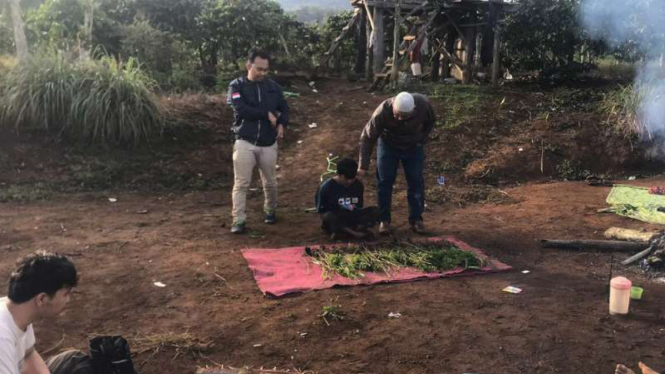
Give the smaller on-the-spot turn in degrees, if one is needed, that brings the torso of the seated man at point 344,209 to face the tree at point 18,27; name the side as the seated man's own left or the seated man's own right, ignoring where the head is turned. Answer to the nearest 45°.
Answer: approximately 180°

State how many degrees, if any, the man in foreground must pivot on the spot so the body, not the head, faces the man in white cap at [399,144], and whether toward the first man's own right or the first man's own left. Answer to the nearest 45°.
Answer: approximately 45° to the first man's own left

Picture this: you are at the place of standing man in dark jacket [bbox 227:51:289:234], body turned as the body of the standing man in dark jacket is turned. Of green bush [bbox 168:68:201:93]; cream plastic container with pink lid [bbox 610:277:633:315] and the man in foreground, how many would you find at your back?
1

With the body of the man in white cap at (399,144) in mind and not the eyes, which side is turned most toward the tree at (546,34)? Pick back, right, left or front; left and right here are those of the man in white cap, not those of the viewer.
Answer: back

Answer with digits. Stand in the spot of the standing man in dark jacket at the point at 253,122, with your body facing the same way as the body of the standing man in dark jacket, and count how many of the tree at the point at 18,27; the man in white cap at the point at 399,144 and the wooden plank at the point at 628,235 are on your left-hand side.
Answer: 2

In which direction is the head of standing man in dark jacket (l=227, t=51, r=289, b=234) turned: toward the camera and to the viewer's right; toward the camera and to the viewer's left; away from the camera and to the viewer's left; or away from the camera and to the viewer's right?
toward the camera and to the viewer's right

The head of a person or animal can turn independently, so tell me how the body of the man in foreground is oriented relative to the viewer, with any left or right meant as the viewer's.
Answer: facing to the right of the viewer

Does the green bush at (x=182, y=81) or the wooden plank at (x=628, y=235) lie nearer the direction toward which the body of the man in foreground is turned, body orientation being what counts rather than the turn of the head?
the wooden plank

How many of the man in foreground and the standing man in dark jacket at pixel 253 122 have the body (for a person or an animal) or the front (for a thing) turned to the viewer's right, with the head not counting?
1
